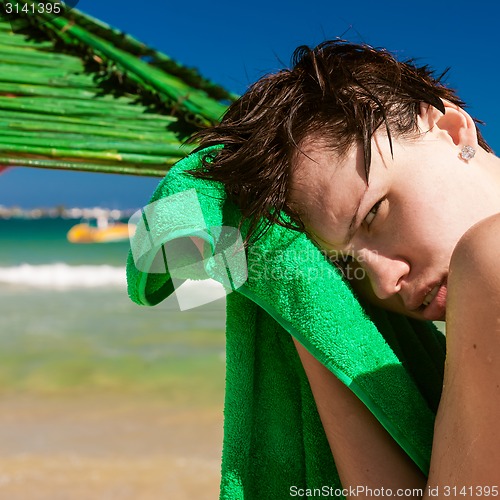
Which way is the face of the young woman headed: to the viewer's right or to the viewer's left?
to the viewer's left

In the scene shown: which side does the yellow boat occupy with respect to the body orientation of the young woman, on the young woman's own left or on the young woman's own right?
on the young woman's own right

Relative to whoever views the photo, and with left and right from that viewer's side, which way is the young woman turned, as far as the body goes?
facing the viewer and to the left of the viewer

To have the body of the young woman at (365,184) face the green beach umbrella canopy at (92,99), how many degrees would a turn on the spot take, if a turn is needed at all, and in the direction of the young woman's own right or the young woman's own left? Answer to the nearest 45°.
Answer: approximately 90° to the young woman's own right
